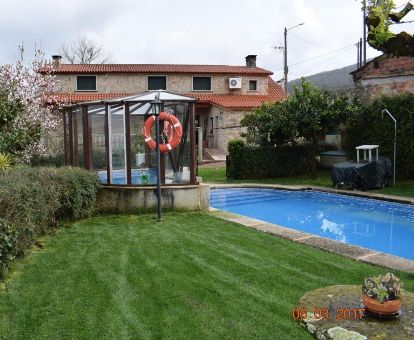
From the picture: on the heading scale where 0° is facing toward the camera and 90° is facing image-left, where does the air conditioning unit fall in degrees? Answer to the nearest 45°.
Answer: approximately 0°

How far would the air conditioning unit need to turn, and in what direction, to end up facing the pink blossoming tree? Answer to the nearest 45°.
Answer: approximately 45° to its right

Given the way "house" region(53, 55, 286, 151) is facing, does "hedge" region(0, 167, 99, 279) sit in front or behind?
in front

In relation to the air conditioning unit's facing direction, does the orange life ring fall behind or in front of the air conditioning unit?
in front

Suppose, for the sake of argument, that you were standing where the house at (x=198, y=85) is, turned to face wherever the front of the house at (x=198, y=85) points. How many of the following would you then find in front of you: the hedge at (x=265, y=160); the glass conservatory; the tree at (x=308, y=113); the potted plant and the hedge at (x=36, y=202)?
5

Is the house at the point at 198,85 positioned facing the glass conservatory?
yes

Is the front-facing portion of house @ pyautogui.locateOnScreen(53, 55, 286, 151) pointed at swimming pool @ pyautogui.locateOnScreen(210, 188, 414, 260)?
yes

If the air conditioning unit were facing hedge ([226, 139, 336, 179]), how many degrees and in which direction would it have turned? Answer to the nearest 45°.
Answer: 0° — it already faces it
